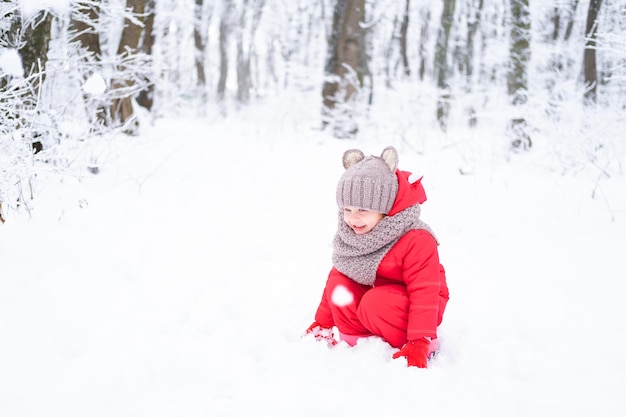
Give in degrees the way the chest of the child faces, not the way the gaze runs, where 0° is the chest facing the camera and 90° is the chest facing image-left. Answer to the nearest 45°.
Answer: approximately 45°
